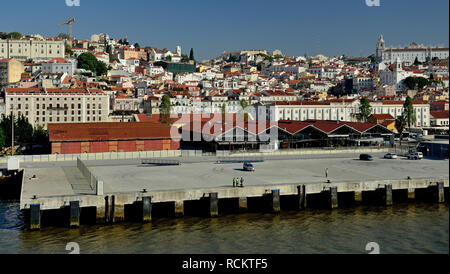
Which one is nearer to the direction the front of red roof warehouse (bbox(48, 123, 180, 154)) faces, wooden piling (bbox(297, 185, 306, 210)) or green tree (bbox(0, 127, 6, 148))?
the wooden piling

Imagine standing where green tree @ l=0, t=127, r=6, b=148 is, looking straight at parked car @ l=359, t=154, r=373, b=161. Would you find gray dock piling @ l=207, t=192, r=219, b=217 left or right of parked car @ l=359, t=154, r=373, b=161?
right

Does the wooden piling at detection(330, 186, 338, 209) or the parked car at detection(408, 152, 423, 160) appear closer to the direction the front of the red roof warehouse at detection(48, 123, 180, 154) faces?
the wooden piling

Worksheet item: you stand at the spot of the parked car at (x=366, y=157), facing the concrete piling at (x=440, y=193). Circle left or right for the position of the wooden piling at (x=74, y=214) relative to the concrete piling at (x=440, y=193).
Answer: right

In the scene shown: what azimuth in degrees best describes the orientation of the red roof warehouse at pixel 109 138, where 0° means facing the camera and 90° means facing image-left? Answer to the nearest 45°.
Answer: approximately 0°

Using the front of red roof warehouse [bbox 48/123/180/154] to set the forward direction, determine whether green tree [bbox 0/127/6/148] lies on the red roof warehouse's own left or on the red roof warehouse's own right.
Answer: on the red roof warehouse's own right

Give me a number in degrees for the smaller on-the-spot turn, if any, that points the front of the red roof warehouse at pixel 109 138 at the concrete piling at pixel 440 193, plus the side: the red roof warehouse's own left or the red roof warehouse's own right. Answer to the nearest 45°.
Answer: approximately 45° to the red roof warehouse's own left

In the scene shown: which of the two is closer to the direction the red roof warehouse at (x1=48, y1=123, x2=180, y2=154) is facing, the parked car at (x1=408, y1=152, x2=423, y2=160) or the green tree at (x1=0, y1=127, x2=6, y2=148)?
the parked car

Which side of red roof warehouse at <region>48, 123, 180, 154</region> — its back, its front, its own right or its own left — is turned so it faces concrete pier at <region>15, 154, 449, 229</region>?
front

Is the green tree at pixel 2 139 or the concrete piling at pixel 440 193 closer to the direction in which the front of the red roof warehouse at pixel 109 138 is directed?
the concrete piling

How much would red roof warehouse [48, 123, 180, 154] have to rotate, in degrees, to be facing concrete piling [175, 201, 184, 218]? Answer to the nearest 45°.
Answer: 0° — it already faces it

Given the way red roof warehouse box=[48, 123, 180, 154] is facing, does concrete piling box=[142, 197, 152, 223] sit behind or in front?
in front

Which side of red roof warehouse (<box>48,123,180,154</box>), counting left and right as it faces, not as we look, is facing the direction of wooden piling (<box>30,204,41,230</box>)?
front

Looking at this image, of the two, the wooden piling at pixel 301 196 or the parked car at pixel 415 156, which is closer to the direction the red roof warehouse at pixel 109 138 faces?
the wooden piling

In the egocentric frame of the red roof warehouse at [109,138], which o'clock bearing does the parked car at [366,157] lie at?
The parked car is roughly at 10 o'clock from the red roof warehouse.
